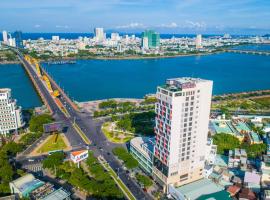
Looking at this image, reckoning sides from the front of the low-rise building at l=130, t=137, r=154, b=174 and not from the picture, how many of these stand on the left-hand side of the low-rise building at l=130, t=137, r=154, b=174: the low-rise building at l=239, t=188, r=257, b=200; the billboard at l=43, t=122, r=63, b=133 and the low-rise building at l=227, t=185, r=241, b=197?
2

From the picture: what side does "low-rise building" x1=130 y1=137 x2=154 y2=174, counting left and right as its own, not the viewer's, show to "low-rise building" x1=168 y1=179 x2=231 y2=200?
left

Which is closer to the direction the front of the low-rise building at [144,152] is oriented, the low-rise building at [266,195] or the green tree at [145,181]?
the green tree

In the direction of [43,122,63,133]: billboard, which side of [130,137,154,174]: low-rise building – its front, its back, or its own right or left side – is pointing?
right

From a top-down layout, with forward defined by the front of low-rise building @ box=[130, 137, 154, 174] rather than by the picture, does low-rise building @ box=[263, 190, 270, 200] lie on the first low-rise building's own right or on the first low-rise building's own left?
on the first low-rise building's own left

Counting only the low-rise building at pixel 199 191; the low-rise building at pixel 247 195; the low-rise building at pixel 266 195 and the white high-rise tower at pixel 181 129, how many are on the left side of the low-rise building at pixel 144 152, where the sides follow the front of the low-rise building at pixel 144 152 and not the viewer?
4

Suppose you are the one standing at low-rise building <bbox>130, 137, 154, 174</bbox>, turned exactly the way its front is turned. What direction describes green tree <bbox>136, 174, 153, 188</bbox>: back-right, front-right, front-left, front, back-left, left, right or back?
front-left

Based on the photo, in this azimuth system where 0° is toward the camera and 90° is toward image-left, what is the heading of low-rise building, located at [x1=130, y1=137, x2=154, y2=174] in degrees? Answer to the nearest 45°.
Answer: approximately 45°

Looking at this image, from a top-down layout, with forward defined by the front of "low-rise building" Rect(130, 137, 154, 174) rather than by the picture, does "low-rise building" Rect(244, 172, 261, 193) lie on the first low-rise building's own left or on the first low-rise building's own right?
on the first low-rise building's own left

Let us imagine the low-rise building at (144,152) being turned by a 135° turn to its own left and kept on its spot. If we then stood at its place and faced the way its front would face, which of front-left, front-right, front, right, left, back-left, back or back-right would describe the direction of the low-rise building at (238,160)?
front

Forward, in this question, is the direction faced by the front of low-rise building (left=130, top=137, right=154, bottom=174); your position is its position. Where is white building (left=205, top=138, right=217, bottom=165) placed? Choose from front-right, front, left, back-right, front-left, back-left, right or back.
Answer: back-left

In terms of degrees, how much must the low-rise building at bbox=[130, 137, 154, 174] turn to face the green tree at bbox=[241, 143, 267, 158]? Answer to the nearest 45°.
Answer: approximately 135° to its left

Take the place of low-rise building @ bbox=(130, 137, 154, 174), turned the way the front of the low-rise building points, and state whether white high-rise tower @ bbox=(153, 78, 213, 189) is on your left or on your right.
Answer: on your left

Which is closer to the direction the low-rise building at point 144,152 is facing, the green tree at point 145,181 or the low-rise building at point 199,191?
the green tree

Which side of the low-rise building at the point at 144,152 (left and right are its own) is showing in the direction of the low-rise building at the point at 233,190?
left

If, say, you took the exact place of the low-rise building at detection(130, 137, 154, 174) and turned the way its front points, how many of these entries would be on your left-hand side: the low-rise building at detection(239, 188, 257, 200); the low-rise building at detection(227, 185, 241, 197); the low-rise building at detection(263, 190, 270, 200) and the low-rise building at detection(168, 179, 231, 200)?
4

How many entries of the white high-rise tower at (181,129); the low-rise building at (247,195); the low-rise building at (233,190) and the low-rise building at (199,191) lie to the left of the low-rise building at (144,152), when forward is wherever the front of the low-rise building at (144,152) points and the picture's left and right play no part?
4

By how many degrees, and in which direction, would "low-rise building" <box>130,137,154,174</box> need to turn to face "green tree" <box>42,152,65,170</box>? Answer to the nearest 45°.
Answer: approximately 45° to its right

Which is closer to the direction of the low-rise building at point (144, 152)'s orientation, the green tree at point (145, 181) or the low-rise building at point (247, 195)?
the green tree
